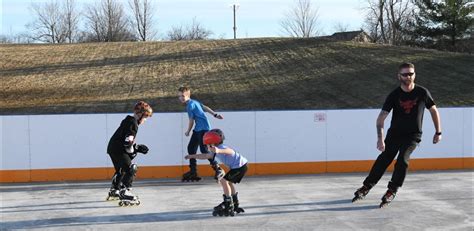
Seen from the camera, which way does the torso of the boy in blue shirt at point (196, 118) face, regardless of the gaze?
to the viewer's left

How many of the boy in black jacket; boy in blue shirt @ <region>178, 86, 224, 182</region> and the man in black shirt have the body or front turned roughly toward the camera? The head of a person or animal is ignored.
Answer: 1

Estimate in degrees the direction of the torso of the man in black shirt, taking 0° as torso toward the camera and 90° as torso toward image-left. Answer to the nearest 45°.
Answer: approximately 0°

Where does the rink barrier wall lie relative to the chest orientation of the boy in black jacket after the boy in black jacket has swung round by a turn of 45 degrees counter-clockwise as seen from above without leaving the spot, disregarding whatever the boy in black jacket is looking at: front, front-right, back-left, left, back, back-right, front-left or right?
front

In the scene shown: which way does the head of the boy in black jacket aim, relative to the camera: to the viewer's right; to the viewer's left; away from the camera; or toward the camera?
to the viewer's right

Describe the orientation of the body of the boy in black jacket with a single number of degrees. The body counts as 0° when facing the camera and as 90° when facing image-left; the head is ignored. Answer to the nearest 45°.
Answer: approximately 270°

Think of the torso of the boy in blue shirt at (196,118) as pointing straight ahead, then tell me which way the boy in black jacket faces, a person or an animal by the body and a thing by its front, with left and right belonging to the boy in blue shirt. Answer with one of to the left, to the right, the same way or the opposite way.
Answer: the opposite way

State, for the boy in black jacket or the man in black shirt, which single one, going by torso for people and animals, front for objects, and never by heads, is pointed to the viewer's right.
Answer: the boy in black jacket

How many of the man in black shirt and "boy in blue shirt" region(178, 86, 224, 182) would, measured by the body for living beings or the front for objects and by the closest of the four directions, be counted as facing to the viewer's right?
0

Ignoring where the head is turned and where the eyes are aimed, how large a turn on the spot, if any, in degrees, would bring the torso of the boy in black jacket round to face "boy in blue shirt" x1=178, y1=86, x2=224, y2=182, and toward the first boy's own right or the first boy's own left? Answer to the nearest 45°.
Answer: approximately 45° to the first boy's own left
